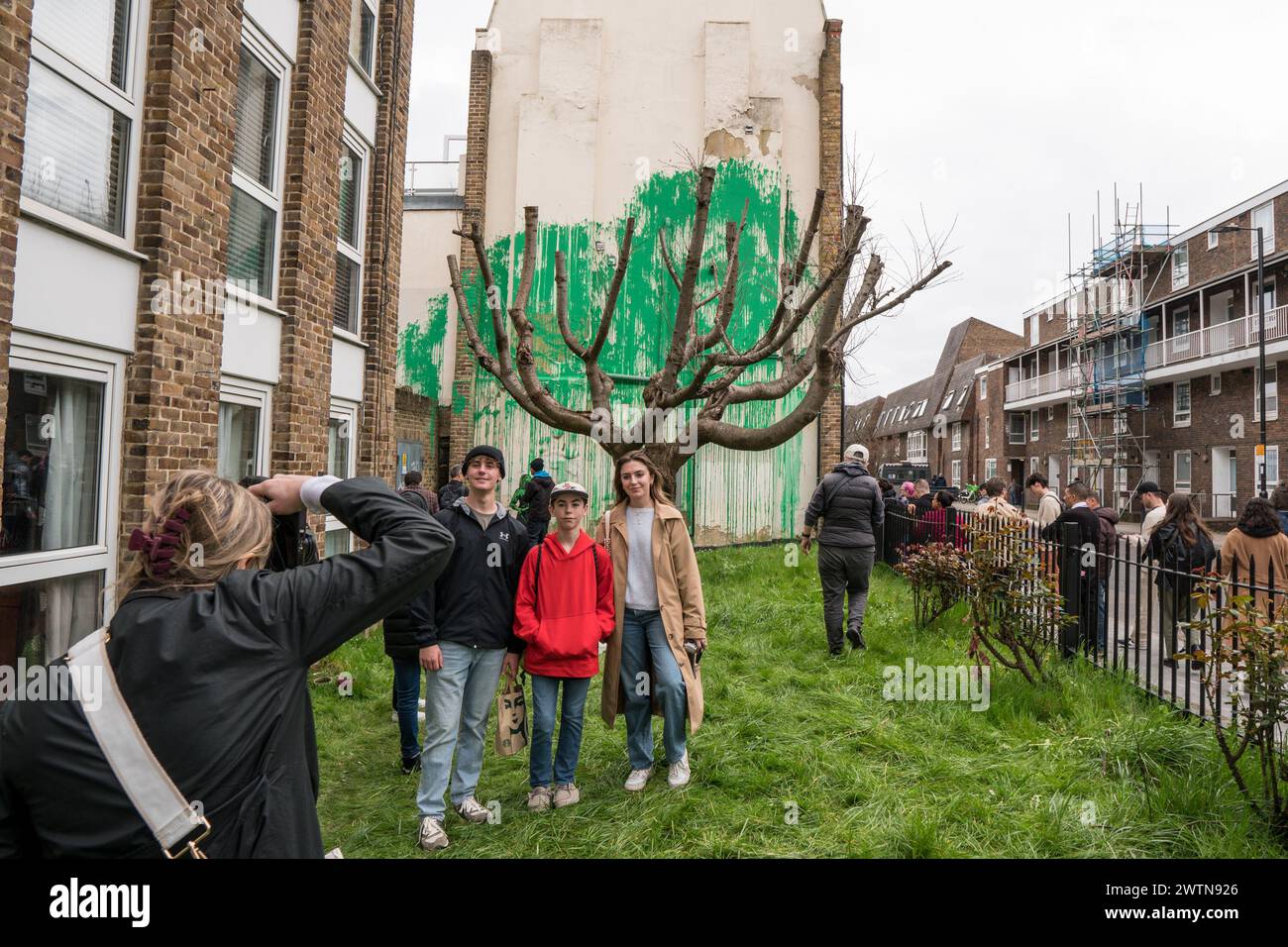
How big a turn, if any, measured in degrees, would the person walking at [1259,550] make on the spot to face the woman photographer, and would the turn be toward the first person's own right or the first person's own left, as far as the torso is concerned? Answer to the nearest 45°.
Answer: approximately 180°

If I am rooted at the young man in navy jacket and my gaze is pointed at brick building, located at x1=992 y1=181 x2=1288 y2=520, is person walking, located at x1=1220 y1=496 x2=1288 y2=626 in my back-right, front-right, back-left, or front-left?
front-right

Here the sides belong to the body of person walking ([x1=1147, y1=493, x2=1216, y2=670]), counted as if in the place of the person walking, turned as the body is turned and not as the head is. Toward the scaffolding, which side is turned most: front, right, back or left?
front

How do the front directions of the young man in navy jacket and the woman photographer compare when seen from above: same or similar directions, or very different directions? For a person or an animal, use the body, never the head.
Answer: very different directions

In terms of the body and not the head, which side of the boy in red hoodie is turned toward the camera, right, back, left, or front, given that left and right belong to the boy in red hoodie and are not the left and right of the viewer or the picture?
front

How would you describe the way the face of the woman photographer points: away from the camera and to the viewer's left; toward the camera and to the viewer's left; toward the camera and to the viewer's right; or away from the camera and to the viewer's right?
away from the camera and to the viewer's right

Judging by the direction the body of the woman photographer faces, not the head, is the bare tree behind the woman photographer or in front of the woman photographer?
in front

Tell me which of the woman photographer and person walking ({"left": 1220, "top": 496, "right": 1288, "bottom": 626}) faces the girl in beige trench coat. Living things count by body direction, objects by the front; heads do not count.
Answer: the woman photographer

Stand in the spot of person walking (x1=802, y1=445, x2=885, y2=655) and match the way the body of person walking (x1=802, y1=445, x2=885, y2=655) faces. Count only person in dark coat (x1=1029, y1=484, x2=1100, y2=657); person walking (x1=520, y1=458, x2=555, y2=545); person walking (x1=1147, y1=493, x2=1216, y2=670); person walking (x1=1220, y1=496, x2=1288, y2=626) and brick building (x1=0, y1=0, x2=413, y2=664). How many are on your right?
3

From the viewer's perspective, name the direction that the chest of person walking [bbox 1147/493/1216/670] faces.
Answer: away from the camera

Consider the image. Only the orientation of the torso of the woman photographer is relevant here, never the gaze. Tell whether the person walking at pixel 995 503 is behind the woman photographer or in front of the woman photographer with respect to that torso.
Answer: in front

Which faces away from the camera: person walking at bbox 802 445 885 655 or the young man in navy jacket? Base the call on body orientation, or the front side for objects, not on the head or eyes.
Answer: the person walking

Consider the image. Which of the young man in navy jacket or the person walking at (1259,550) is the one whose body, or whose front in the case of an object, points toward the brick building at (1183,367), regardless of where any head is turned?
the person walking

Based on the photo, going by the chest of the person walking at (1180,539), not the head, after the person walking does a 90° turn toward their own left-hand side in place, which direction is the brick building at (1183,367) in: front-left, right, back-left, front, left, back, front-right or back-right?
right

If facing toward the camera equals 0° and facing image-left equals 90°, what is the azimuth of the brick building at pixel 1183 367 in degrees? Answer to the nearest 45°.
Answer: approximately 45°
